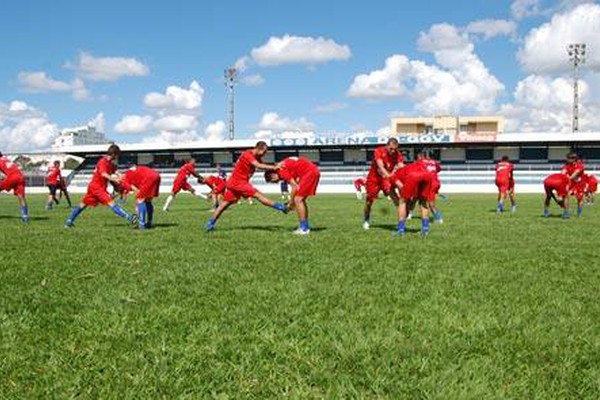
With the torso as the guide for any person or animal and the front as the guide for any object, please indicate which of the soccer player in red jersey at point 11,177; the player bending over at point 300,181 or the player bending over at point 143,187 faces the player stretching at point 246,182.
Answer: the player bending over at point 300,181

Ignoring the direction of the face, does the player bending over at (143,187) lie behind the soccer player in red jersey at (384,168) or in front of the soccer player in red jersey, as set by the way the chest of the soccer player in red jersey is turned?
behind

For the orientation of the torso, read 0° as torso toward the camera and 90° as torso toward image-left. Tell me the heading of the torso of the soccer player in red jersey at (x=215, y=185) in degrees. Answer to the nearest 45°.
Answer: approximately 90°

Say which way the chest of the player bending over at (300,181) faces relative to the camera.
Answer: to the viewer's left

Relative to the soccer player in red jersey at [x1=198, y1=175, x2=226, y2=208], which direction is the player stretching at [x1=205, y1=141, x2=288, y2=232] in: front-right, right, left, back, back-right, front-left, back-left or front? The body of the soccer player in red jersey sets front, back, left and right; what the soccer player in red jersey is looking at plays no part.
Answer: left

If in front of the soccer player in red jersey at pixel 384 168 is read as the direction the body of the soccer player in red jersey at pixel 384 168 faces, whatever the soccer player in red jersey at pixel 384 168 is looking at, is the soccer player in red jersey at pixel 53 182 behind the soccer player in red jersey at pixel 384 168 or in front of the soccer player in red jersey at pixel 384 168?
behind

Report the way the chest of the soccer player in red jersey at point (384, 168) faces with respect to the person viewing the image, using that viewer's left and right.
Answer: facing the viewer and to the right of the viewer

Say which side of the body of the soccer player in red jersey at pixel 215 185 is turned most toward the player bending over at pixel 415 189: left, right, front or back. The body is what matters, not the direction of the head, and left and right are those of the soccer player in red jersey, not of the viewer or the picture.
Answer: left

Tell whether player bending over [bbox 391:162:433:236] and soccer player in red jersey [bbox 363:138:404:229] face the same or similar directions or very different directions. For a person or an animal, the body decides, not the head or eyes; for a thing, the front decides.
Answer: very different directions

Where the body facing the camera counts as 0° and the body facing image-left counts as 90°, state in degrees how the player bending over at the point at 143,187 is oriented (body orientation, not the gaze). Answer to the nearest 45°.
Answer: approximately 90°

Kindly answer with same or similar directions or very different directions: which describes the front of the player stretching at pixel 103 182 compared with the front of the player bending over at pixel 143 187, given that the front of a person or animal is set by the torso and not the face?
very different directions

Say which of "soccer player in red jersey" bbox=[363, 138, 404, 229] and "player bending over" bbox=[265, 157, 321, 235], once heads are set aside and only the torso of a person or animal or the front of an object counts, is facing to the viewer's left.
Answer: the player bending over
